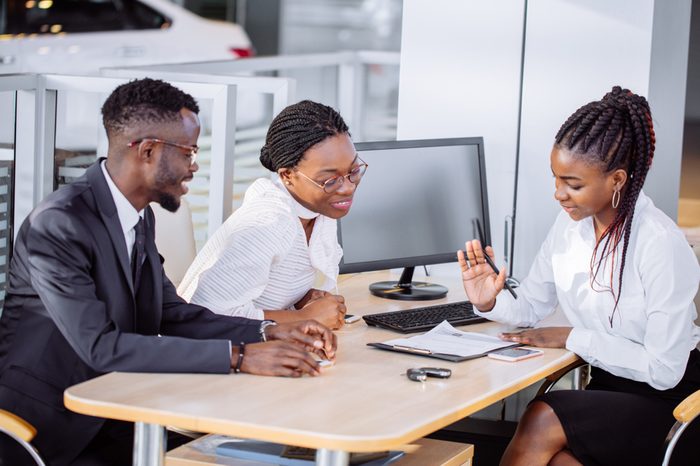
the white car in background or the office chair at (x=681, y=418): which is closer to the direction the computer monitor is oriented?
the office chair

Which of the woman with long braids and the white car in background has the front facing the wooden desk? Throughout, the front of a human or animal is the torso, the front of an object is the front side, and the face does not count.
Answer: the woman with long braids

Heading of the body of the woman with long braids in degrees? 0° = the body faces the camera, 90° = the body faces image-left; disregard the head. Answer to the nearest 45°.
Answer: approximately 45°

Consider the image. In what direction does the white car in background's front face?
to the viewer's left

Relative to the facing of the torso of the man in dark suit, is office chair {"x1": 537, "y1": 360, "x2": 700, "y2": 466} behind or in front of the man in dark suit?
in front

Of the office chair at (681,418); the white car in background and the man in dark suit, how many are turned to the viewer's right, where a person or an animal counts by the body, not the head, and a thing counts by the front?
1

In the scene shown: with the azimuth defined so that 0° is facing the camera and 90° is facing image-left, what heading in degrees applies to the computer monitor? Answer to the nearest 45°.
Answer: approximately 315°

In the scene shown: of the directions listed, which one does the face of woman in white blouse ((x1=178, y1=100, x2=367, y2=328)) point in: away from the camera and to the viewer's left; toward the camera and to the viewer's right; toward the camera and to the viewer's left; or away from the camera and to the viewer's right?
toward the camera and to the viewer's right

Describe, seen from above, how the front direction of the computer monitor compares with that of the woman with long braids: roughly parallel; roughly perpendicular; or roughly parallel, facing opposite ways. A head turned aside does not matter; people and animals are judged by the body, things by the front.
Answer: roughly perpendicular

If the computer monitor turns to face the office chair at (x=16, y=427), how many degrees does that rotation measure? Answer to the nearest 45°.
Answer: approximately 90° to its right

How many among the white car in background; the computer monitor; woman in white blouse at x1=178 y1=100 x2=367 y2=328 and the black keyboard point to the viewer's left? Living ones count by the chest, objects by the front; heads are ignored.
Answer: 1

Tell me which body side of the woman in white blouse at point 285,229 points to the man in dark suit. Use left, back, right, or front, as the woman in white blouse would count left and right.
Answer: right
